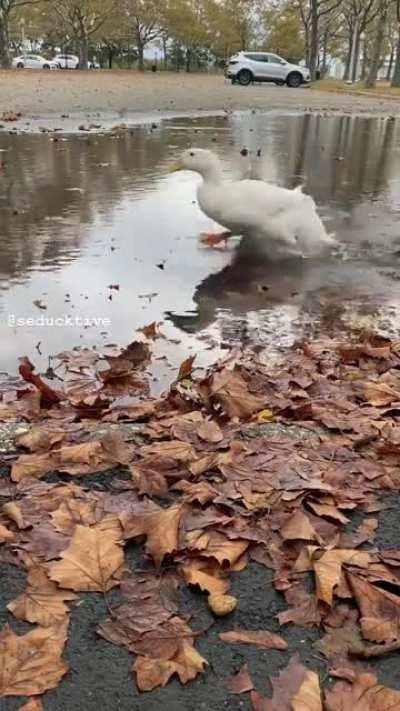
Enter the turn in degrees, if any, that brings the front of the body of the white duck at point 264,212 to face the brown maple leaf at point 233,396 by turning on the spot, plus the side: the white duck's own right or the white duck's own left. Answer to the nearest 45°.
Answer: approximately 90° to the white duck's own left

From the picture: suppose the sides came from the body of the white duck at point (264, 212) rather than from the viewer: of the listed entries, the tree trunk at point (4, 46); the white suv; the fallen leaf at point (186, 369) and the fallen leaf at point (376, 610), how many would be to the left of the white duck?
2

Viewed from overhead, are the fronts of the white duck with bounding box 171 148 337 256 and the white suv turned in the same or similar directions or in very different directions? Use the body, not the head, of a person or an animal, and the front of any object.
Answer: very different directions

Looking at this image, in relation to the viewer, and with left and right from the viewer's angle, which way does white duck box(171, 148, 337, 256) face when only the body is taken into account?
facing to the left of the viewer

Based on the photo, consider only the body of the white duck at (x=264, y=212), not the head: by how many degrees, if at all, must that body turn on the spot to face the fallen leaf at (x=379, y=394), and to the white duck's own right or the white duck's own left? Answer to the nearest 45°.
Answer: approximately 90° to the white duck's own left

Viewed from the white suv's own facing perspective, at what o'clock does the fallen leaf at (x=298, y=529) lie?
The fallen leaf is roughly at 3 o'clock from the white suv.

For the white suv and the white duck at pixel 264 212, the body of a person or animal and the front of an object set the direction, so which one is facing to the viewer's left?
the white duck

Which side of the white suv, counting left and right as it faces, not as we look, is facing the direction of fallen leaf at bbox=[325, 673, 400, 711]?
right

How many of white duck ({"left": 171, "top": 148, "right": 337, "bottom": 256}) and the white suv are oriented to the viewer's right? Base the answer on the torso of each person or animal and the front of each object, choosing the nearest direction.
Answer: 1

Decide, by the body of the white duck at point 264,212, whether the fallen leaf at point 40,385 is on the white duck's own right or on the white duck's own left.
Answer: on the white duck's own left

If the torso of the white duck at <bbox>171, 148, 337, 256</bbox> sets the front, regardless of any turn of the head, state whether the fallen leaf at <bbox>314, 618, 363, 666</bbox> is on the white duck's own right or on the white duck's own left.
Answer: on the white duck's own left

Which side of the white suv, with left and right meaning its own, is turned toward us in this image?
right

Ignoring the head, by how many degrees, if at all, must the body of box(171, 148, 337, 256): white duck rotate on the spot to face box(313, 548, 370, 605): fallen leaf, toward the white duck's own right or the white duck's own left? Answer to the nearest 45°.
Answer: approximately 90° to the white duck's own left
